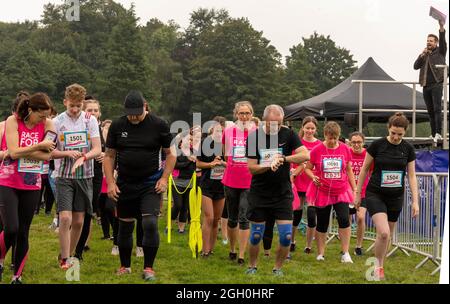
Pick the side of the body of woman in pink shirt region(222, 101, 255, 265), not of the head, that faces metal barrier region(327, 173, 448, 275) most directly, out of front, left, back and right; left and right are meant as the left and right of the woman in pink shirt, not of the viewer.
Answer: left

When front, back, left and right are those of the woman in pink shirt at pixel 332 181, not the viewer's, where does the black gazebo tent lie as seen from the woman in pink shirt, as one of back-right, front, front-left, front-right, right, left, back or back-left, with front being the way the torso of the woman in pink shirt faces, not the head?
back

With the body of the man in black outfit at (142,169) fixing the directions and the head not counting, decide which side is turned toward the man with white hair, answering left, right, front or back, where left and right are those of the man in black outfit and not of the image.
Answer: left

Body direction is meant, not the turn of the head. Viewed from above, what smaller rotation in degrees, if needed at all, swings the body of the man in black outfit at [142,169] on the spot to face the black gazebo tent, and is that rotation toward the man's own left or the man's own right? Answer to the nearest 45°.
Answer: approximately 135° to the man's own left

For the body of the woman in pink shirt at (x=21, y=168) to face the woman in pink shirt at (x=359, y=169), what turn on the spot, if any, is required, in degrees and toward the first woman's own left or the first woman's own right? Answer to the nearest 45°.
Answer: approximately 45° to the first woman's own left

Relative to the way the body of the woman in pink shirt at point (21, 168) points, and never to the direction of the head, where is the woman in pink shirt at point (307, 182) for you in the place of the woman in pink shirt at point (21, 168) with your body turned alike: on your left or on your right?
on your left

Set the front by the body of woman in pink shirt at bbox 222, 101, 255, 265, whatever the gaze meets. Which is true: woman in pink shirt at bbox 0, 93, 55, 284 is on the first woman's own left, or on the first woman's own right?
on the first woman's own right

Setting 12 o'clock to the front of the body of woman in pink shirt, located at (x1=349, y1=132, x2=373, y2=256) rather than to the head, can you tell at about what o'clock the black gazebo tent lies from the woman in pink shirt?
The black gazebo tent is roughly at 6 o'clock from the woman in pink shirt.
